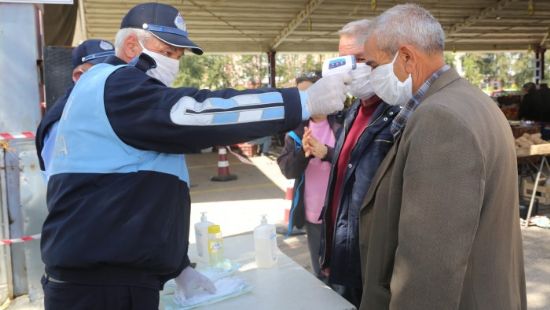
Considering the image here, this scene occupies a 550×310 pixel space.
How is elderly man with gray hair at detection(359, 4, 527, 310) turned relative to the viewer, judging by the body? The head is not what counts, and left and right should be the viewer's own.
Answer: facing to the left of the viewer

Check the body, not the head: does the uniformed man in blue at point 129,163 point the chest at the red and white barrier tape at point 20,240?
no

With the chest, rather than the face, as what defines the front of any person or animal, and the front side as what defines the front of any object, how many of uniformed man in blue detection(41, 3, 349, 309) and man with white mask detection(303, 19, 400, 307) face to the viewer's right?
1

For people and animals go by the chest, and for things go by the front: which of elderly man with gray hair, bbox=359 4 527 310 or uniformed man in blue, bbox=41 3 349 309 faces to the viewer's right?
the uniformed man in blue

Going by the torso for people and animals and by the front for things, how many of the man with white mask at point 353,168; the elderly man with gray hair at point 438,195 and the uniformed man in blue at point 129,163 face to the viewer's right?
1

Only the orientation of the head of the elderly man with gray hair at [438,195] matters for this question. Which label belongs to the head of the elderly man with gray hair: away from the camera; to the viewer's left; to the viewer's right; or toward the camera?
to the viewer's left

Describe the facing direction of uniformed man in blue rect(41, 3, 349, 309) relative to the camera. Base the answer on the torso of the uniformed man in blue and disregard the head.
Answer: to the viewer's right

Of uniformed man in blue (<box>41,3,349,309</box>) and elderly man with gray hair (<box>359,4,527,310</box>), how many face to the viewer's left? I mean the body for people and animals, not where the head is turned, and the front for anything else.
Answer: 1

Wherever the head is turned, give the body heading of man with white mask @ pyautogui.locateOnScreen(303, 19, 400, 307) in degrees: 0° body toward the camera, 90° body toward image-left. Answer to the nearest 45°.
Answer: approximately 45°

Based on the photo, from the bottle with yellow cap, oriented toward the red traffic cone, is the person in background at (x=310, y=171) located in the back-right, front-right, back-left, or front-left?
front-right

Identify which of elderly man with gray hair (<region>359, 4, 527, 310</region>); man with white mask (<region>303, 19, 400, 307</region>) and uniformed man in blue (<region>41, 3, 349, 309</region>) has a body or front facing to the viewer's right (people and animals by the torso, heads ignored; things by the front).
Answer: the uniformed man in blue
